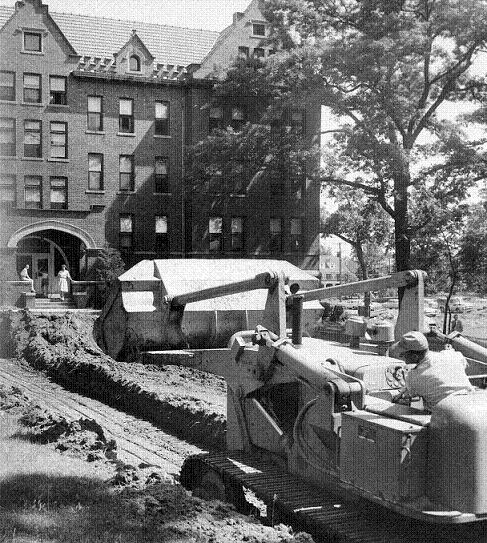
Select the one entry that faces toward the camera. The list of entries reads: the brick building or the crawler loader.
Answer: the brick building

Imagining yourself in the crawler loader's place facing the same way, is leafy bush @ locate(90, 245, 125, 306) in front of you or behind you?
in front

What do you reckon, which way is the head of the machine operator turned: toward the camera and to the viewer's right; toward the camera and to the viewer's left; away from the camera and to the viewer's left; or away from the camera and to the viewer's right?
away from the camera and to the viewer's left

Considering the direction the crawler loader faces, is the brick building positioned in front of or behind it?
in front

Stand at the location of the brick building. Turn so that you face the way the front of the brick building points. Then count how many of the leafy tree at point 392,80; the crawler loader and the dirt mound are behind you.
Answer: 0

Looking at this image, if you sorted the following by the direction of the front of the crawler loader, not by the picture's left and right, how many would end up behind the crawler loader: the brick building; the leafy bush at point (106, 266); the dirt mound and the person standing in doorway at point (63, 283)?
0

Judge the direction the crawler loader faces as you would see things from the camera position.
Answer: facing away from the viewer and to the left of the viewer

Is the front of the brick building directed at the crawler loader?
yes

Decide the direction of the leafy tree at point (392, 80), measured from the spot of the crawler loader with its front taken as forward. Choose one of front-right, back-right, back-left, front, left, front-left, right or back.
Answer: front-right

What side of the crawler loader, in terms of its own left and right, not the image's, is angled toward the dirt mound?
front

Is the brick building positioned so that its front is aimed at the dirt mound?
yes

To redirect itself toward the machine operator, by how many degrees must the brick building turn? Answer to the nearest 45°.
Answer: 0° — it already faces them

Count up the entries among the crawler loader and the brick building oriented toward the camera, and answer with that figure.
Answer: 1

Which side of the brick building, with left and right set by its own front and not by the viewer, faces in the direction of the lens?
front

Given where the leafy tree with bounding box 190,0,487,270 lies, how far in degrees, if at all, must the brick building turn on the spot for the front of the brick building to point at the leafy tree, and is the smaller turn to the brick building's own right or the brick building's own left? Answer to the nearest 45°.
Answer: approximately 45° to the brick building's own left

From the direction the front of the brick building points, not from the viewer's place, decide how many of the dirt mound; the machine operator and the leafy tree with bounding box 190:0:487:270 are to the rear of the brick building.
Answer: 0
